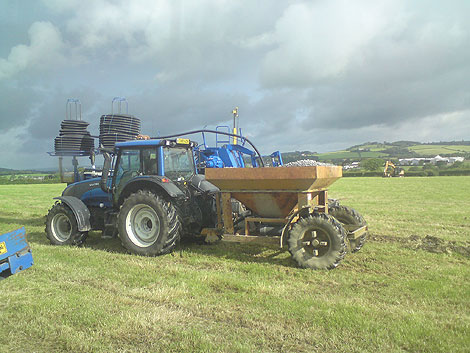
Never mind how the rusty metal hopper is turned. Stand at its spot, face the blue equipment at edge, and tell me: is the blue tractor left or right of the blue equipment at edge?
right

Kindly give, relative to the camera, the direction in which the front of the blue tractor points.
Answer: facing away from the viewer and to the left of the viewer

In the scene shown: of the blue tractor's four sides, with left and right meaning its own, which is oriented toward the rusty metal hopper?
back
